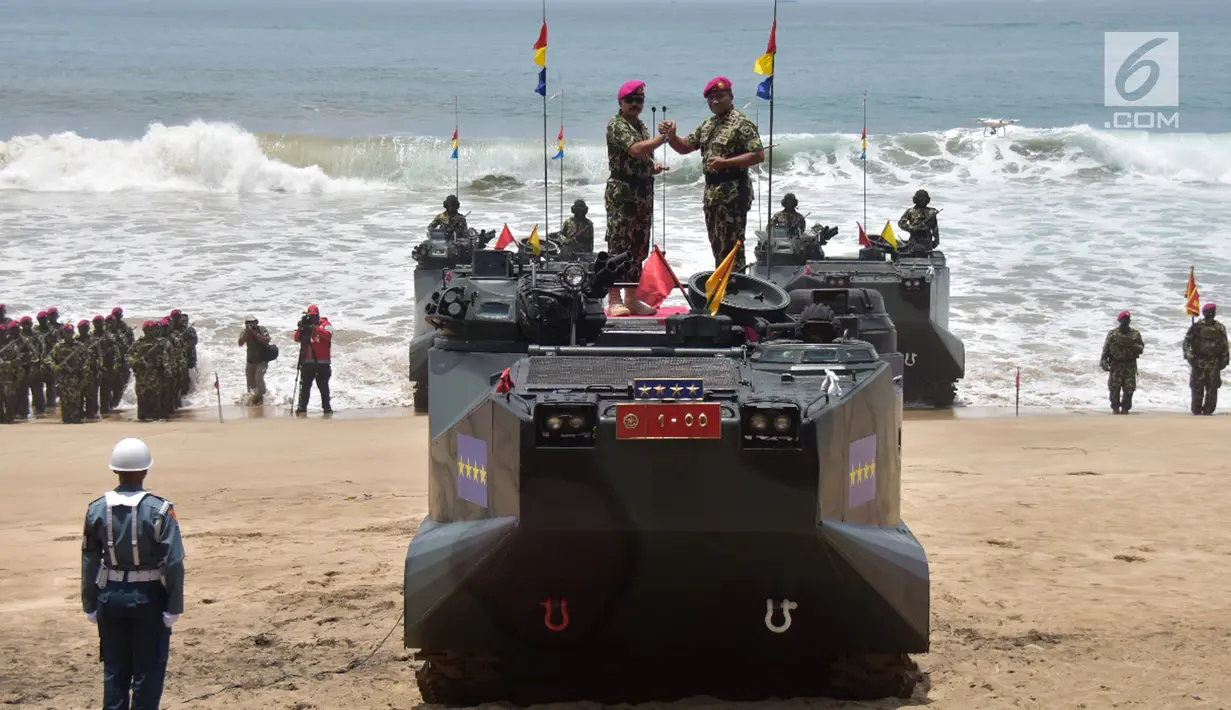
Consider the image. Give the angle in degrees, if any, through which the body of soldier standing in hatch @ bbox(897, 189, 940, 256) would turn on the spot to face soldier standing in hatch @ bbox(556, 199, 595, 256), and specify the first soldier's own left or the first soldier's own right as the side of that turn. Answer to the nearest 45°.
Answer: approximately 90° to the first soldier's own right

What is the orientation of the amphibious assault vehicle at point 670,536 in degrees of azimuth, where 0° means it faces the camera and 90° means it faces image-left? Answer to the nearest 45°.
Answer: approximately 0°

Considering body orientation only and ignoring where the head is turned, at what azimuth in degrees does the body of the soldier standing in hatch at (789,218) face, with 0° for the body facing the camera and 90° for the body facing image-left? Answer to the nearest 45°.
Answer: approximately 0°

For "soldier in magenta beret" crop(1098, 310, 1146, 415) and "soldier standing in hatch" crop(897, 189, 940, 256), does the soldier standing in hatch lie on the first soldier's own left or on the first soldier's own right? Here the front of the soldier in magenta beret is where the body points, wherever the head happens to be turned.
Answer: on the first soldier's own right

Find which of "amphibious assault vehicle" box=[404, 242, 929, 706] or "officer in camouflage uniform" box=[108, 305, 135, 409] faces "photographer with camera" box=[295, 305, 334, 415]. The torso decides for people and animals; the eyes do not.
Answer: the officer in camouflage uniform

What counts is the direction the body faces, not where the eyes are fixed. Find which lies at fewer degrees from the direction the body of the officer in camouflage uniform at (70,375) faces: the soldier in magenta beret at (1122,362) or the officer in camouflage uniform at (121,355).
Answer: the soldier in magenta beret

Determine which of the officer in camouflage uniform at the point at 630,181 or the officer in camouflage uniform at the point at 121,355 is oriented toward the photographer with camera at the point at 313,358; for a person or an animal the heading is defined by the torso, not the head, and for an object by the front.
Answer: the officer in camouflage uniform at the point at 121,355
